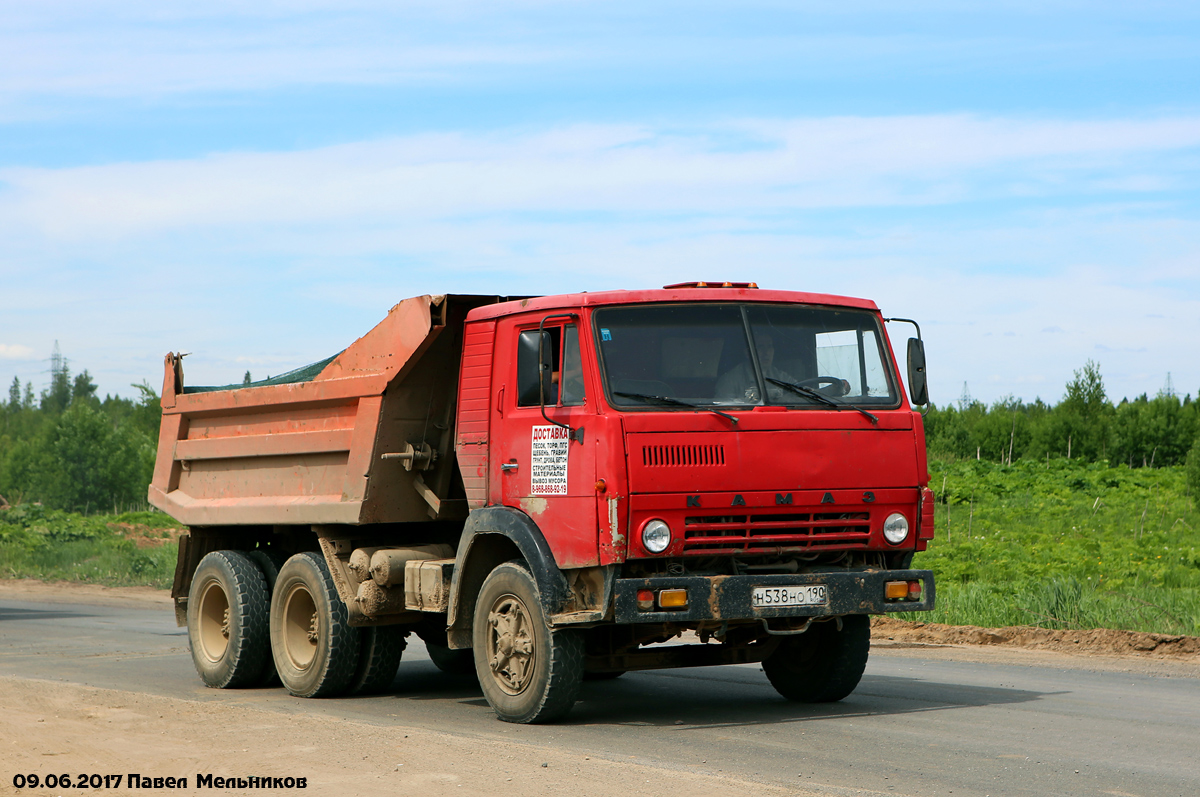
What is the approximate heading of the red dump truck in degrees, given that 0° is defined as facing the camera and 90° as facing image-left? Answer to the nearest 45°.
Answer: approximately 315°
